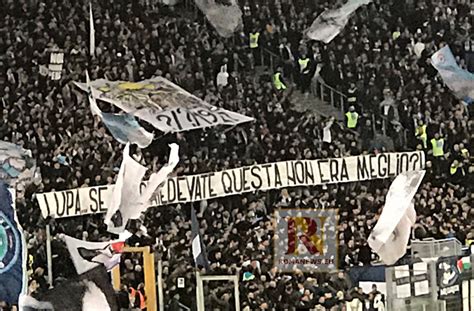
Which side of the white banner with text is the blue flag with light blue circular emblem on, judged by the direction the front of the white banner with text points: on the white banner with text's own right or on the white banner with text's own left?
on the white banner with text's own right

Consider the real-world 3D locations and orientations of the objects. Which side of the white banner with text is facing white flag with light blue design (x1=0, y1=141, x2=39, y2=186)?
right

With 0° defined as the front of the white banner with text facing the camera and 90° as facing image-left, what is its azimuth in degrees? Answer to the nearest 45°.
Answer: approximately 0°
